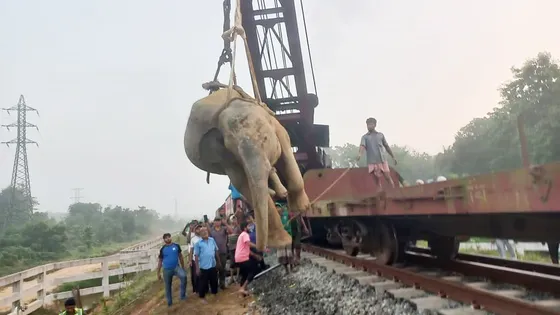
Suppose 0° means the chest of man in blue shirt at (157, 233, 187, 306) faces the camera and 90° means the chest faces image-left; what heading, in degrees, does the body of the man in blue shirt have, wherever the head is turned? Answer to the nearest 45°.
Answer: approximately 0°

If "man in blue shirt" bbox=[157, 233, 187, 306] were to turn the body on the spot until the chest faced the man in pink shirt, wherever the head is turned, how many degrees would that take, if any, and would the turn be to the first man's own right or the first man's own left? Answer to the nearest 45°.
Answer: approximately 45° to the first man's own left

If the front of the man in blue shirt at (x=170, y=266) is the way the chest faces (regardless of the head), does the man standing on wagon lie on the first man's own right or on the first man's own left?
on the first man's own left
